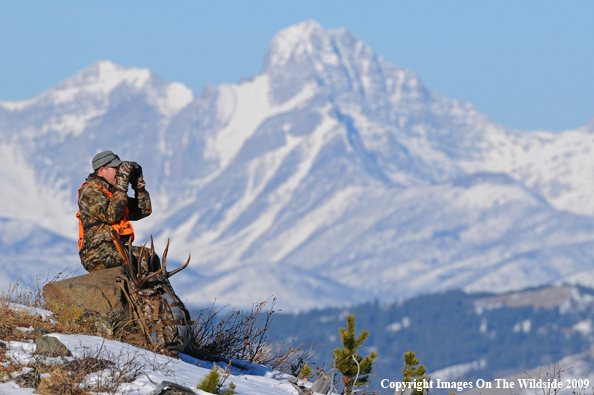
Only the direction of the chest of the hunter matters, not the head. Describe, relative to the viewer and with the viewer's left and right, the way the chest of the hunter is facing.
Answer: facing to the right of the viewer

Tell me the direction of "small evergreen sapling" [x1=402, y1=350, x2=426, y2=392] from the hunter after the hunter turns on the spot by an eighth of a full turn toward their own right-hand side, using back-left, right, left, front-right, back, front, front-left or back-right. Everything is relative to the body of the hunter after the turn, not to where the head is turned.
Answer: front-left

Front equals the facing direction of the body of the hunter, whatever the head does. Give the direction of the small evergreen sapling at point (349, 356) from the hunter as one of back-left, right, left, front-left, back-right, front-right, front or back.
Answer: front
